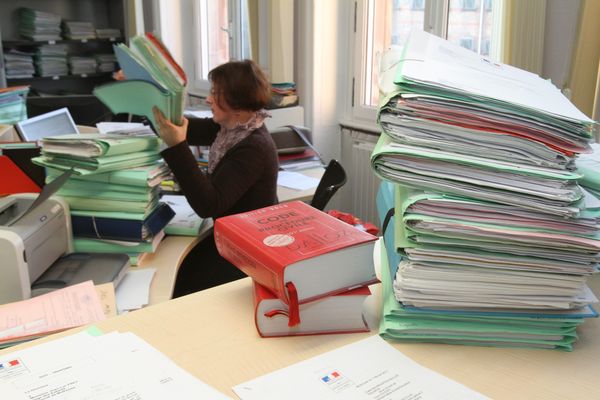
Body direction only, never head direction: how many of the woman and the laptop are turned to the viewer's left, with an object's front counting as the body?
1

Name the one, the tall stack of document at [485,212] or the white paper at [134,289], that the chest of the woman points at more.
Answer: the white paper

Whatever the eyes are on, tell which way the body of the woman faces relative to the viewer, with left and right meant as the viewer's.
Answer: facing to the left of the viewer

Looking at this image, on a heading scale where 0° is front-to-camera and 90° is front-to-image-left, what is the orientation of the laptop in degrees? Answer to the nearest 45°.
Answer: approximately 315°

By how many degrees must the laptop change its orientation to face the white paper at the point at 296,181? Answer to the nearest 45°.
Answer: approximately 45° to its left

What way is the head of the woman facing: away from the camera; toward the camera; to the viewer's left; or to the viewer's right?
to the viewer's left

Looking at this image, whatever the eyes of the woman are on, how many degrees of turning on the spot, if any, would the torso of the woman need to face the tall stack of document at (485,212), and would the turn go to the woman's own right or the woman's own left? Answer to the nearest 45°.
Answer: approximately 90° to the woman's own left
